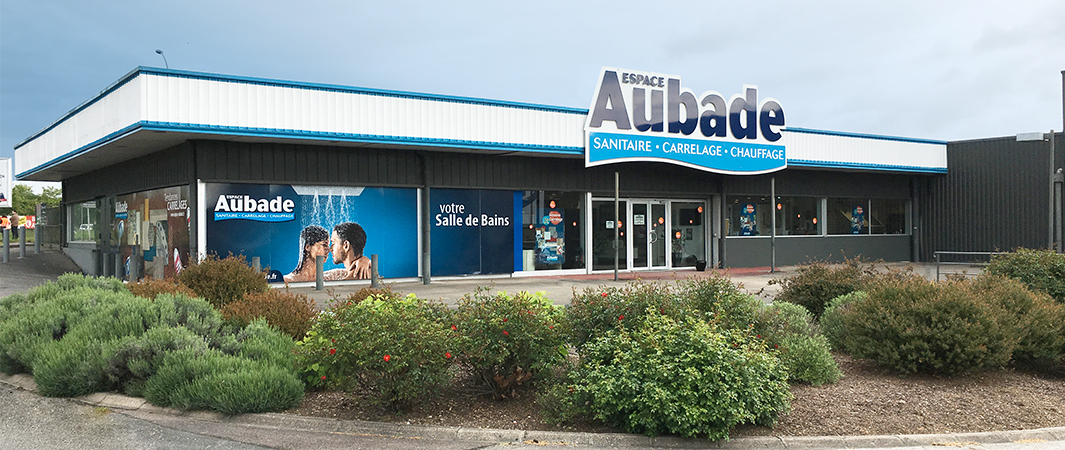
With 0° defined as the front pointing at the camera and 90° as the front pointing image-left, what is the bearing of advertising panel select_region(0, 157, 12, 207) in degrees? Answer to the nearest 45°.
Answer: approximately 0°

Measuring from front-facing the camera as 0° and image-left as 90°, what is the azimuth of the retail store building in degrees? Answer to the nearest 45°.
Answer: approximately 315°

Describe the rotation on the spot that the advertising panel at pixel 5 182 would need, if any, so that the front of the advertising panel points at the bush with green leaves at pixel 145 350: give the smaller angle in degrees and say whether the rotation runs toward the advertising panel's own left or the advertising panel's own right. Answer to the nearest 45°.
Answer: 0° — it already faces it

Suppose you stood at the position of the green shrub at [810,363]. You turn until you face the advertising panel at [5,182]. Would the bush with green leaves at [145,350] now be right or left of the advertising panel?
left

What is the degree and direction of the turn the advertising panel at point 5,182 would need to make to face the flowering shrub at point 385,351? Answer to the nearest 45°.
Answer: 0° — it already faces it

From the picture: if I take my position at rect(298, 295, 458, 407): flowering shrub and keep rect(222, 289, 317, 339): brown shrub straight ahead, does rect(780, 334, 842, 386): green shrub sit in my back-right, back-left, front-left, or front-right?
back-right
